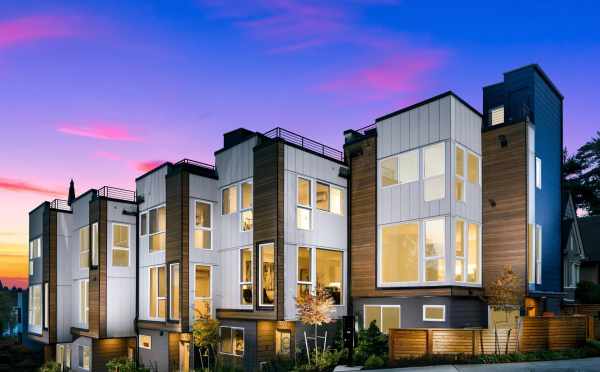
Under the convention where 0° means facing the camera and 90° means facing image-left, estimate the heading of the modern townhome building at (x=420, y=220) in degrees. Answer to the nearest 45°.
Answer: approximately 45°

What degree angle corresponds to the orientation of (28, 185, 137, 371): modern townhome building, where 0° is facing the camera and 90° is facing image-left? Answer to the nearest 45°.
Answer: approximately 45°

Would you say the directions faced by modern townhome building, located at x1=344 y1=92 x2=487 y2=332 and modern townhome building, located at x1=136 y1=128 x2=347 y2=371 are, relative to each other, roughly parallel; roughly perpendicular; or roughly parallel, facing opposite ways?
roughly parallel

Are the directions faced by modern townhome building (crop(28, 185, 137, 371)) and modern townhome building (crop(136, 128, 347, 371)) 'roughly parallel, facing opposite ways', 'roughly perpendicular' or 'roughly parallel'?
roughly parallel

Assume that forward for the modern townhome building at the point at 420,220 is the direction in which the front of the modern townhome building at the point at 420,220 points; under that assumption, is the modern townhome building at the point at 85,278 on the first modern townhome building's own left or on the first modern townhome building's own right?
on the first modern townhome building's own right

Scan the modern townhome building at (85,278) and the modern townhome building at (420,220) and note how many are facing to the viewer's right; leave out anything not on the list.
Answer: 0

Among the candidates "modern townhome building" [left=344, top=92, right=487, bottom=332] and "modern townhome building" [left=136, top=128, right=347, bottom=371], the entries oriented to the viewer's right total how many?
0

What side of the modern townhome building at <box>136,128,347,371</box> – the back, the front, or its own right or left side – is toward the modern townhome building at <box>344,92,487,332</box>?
left

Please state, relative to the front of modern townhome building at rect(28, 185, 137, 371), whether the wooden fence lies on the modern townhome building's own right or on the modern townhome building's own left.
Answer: on the modern townhome building's own left
